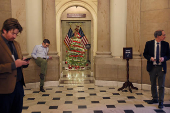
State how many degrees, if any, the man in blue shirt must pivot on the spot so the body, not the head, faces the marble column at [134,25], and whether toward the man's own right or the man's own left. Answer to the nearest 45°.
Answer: approximately 45° to the man's own left

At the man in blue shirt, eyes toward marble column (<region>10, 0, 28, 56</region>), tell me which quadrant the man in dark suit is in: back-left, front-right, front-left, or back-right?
back-left

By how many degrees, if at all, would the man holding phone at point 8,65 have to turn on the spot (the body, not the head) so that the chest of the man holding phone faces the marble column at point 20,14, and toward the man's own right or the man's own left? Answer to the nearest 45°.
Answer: approximately 135° to the man's own left
